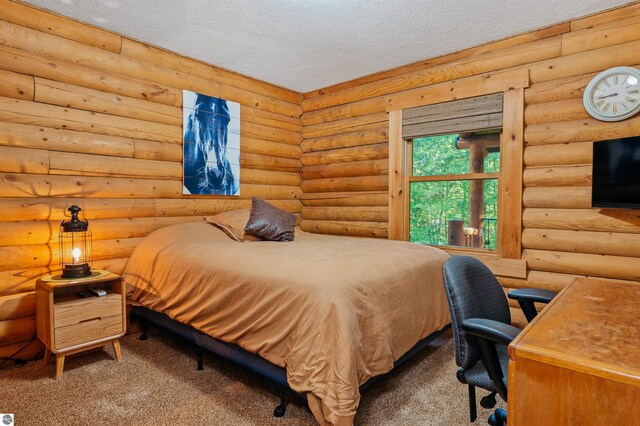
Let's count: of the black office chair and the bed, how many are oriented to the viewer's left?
0

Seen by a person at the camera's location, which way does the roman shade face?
facing the viewer and to the left of the viewer

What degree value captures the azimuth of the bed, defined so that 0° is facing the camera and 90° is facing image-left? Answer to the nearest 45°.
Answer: approximately 315°

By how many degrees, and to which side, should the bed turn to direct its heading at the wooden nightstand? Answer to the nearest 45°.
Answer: approximately 135° to its right

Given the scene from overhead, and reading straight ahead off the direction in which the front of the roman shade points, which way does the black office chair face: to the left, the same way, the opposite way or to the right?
to the left

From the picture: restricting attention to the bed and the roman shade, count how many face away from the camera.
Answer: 0

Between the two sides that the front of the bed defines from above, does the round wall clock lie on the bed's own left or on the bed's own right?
on the bed's own left

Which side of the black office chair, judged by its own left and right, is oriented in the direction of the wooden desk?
front

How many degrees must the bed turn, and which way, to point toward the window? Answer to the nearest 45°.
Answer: approximately 90° to its left
